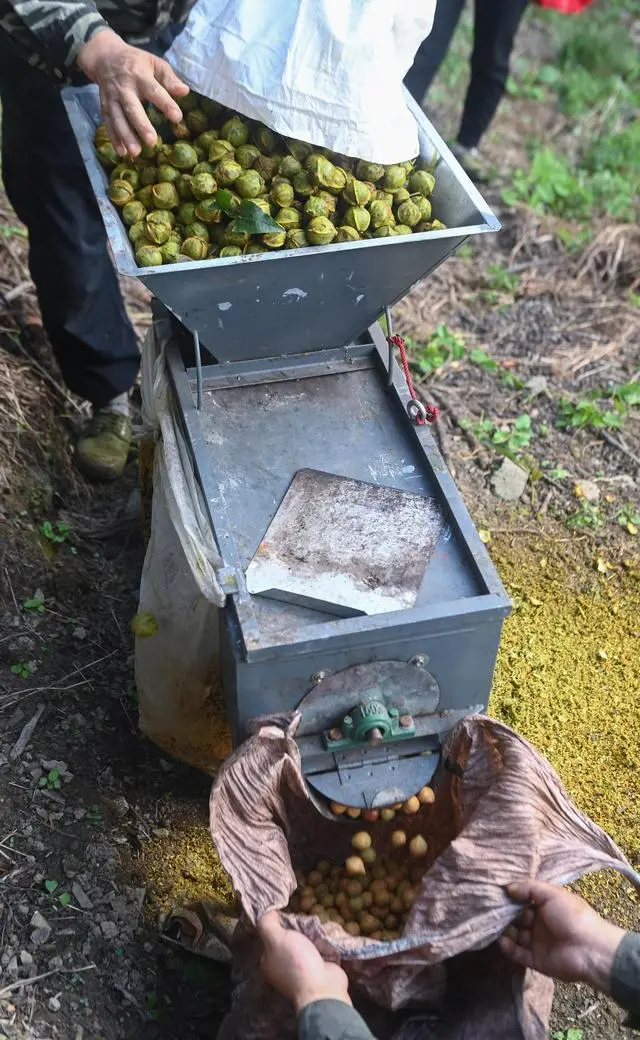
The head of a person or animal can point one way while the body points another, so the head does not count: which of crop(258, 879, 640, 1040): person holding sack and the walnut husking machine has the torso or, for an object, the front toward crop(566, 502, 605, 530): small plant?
the person holding sack

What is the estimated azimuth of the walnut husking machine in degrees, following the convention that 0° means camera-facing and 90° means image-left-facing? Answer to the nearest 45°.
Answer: approximately 0°

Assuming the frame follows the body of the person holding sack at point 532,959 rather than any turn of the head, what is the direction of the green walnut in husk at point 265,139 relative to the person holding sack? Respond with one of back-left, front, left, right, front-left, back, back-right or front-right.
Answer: front-left

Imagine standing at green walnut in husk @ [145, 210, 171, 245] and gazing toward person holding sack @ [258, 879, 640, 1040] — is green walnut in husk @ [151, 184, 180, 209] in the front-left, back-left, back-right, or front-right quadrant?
back-left

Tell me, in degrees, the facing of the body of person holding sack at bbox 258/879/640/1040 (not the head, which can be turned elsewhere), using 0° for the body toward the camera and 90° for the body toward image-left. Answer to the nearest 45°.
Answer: approximately 180°

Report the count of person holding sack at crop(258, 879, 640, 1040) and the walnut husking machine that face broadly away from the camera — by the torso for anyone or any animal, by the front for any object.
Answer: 1

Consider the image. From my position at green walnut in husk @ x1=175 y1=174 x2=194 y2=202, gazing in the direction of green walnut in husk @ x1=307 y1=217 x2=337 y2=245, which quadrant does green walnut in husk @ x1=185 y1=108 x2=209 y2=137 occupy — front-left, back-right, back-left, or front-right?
back-left

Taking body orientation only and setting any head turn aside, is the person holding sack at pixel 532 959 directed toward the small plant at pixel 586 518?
yes

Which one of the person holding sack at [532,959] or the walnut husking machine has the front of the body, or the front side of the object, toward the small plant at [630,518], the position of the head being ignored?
the person holding sack

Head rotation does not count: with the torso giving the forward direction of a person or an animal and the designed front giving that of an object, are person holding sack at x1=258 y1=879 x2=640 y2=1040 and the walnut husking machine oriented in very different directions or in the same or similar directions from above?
very different directions

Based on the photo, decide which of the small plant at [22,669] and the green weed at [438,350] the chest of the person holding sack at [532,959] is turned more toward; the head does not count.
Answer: the green weed
